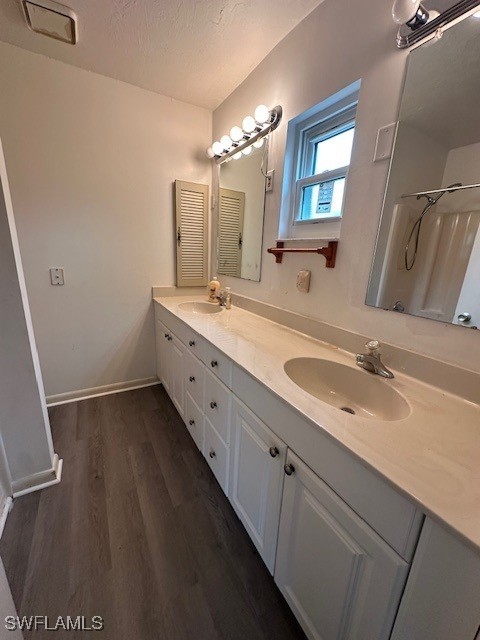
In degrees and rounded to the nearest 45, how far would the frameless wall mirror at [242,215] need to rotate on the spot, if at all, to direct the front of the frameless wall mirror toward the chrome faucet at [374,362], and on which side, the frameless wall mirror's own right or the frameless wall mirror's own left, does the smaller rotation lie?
approximately 90° to the frameless wall mirror's own left

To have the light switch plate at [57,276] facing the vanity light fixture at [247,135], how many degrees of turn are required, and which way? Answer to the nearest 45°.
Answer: approximately 45° to its left

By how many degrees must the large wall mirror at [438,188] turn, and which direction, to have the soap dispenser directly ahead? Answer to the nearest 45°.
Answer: approximately 45° to its right

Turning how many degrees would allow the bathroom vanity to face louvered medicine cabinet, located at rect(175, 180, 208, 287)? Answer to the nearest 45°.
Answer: approximately 90° to its right

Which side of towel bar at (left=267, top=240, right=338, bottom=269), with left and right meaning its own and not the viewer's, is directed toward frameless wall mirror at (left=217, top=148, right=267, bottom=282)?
right

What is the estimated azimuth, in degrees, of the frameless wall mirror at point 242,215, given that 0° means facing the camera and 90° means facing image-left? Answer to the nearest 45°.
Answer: approximately 45°

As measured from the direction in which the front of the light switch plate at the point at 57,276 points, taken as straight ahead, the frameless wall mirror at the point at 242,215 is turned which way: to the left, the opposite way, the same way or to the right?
to the right

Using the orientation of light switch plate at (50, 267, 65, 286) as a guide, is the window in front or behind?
in front

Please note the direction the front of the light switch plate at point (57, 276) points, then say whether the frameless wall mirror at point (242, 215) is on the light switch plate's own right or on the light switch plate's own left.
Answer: on the light switch plate's own left

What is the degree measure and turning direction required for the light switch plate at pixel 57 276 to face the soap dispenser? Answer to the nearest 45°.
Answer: approximately 45° to its left

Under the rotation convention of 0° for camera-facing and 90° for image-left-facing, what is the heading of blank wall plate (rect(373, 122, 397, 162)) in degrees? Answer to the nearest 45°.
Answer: approximately 45°

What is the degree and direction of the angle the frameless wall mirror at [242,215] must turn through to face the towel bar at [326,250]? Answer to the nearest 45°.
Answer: approximately 90° to its left

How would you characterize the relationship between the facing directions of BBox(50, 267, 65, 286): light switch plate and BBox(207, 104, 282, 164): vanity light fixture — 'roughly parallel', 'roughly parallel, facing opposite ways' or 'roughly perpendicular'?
roughly perpendicular
